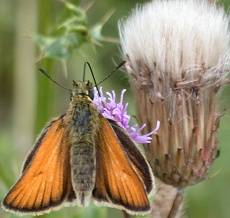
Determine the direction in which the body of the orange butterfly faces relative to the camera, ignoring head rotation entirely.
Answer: away from the camera

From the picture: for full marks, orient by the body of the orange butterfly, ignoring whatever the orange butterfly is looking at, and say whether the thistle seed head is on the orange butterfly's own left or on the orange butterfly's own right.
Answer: on the orange butterfly's own right
